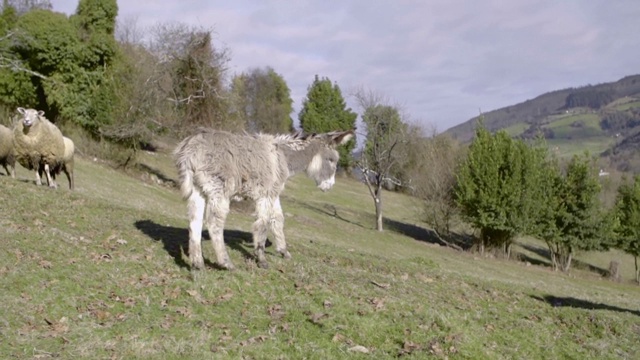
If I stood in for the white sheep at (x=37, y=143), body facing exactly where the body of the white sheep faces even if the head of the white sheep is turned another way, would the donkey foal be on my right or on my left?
on my left

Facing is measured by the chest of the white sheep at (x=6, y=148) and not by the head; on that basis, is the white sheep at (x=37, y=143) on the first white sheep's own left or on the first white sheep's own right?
on the first white sheep's own left

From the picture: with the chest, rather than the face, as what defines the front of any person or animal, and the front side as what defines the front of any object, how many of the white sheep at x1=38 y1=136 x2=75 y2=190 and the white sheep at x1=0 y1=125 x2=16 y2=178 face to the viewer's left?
2

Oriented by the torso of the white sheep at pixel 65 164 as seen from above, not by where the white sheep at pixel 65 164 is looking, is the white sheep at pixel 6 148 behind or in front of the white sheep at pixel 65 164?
in front

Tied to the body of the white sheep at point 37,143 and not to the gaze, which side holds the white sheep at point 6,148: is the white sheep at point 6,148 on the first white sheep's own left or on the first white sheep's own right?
on the first white sheep's own right

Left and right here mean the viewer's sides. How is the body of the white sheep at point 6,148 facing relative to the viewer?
facing to the left of the viewer

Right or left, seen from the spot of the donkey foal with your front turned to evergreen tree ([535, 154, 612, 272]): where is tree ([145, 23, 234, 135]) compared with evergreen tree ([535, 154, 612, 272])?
left

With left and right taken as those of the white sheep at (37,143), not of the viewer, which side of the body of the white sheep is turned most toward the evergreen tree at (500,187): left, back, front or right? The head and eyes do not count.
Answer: back

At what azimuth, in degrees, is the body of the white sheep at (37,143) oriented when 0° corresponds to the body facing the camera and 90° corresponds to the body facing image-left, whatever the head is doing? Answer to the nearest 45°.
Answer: approximately 45°

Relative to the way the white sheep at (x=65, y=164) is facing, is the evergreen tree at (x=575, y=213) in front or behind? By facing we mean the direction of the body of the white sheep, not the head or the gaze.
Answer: behind

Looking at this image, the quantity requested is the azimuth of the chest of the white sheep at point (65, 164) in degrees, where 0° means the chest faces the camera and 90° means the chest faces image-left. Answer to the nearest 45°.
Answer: approximately 90°

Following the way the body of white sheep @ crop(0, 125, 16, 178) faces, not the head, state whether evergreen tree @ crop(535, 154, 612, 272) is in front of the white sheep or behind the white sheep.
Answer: behind
